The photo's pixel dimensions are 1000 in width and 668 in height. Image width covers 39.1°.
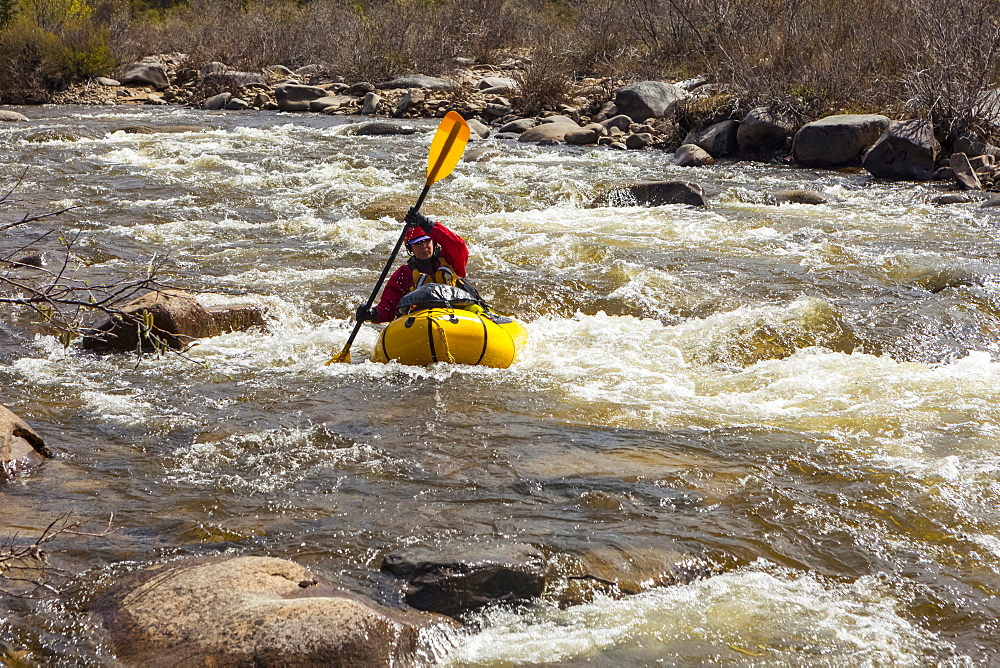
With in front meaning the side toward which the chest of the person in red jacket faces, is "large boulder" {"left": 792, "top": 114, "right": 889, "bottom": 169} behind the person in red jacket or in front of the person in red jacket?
behind

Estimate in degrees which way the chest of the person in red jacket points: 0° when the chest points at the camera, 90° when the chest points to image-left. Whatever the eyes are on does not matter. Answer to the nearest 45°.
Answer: approximately 0°

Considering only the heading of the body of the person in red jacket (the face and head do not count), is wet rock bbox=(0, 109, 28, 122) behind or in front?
behind

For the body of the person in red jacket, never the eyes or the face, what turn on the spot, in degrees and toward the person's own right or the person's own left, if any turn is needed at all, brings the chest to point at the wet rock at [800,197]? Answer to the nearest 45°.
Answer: approximately 135° to the person's own left

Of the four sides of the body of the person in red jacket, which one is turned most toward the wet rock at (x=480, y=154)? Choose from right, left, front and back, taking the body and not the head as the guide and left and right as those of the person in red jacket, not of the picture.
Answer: back

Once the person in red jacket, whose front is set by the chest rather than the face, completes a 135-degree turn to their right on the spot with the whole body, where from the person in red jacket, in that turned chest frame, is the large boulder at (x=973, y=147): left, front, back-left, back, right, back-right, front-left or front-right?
right

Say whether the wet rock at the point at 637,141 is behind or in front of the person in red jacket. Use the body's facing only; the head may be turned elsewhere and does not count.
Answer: behind

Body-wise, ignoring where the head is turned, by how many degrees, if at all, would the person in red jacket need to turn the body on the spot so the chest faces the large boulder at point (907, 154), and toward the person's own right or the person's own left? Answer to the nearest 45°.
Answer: approximately 135° to the person's own left

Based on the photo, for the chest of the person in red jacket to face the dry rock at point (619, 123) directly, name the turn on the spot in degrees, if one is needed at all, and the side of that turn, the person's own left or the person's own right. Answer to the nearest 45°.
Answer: approximately 180°

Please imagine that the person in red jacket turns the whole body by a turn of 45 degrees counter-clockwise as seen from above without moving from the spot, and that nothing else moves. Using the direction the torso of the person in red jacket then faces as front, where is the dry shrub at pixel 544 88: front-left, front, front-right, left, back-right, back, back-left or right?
back-left
